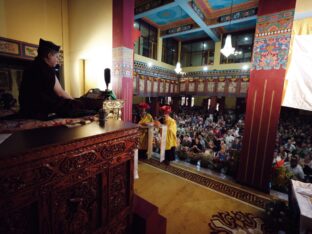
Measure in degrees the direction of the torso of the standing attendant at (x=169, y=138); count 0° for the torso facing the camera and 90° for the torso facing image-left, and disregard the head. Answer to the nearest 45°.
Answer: approximately 90°

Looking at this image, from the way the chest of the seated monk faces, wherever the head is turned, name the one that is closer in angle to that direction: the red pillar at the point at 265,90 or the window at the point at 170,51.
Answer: the red pillar

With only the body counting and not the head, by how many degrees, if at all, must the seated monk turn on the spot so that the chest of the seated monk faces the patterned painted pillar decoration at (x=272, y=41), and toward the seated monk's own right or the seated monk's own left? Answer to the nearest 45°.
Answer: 0° — they already face it

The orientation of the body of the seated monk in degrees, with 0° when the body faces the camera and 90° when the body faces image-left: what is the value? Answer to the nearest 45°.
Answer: approximately 270°

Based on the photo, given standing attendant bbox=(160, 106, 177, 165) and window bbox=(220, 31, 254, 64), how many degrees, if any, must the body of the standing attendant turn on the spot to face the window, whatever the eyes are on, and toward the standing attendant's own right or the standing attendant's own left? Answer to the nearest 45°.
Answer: approximately 135° to the standing attendant's own right

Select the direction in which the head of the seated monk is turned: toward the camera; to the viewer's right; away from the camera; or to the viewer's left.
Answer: to the viewer's right
